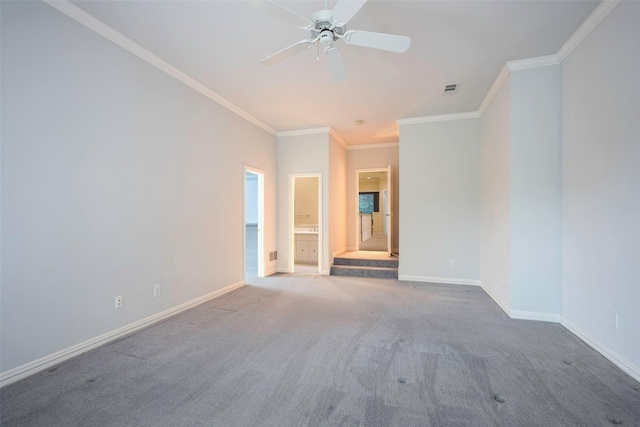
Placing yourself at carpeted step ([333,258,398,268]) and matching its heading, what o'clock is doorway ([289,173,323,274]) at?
The doorway is roughly at 4 o'clock from the carpeted step.

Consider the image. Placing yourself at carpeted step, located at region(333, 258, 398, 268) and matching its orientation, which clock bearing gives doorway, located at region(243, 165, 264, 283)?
The doorway is roughly at 3 o'clock from the carpeted step.

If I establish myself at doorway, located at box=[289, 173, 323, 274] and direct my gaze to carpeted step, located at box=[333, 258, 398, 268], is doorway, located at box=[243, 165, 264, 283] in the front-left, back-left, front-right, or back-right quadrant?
back-right

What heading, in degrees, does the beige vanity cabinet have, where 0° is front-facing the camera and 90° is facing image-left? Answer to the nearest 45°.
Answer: approximately 0°

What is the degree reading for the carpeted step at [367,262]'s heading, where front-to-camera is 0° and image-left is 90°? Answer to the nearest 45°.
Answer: approximately 0°

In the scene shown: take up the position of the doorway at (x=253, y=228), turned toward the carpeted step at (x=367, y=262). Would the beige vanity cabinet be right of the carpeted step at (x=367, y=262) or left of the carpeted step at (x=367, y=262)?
left

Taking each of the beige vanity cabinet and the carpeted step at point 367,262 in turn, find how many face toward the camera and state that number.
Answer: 2
